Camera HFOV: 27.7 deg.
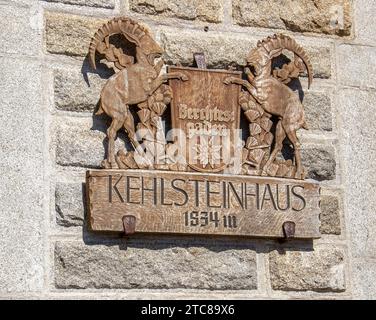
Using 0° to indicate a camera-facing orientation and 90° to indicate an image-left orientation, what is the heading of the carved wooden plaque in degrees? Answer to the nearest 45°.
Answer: approximately 0°
